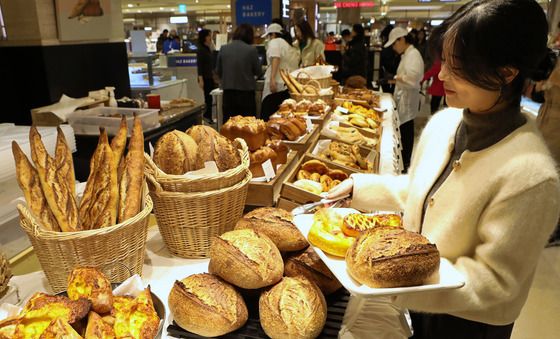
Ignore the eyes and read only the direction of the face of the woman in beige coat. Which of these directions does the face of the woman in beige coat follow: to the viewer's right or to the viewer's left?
to the viewer's left

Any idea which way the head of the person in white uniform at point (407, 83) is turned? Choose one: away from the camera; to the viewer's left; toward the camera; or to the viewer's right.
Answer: to the viewer's left

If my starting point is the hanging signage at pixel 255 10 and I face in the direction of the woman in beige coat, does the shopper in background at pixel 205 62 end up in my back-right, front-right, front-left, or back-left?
front-right

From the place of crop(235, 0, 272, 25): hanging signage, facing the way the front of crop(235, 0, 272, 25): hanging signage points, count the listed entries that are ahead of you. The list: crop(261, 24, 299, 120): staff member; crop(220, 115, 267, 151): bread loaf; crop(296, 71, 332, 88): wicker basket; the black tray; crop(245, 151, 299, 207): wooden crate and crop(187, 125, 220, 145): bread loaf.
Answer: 6

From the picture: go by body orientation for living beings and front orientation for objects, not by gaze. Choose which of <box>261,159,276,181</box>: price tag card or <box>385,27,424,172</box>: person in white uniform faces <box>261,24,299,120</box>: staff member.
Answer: the person in white uniform

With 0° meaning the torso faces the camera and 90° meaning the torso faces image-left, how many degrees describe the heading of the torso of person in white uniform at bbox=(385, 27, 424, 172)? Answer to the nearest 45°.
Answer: approximately 90°

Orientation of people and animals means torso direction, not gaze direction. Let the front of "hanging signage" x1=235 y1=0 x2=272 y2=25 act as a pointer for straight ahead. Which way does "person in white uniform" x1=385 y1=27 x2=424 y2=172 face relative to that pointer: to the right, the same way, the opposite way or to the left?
to the right

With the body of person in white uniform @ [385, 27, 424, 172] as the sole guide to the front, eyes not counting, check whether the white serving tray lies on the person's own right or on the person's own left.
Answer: on the person's own left

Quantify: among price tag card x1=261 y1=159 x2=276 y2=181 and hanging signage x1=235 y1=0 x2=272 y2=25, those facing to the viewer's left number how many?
0

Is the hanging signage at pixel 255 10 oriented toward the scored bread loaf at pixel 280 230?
yes

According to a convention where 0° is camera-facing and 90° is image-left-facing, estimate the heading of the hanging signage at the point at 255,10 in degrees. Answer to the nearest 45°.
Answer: approximately 0°

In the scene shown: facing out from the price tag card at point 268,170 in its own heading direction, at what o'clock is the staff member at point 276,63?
The staff member is roughly at 6 o'clock from the price tag card.
